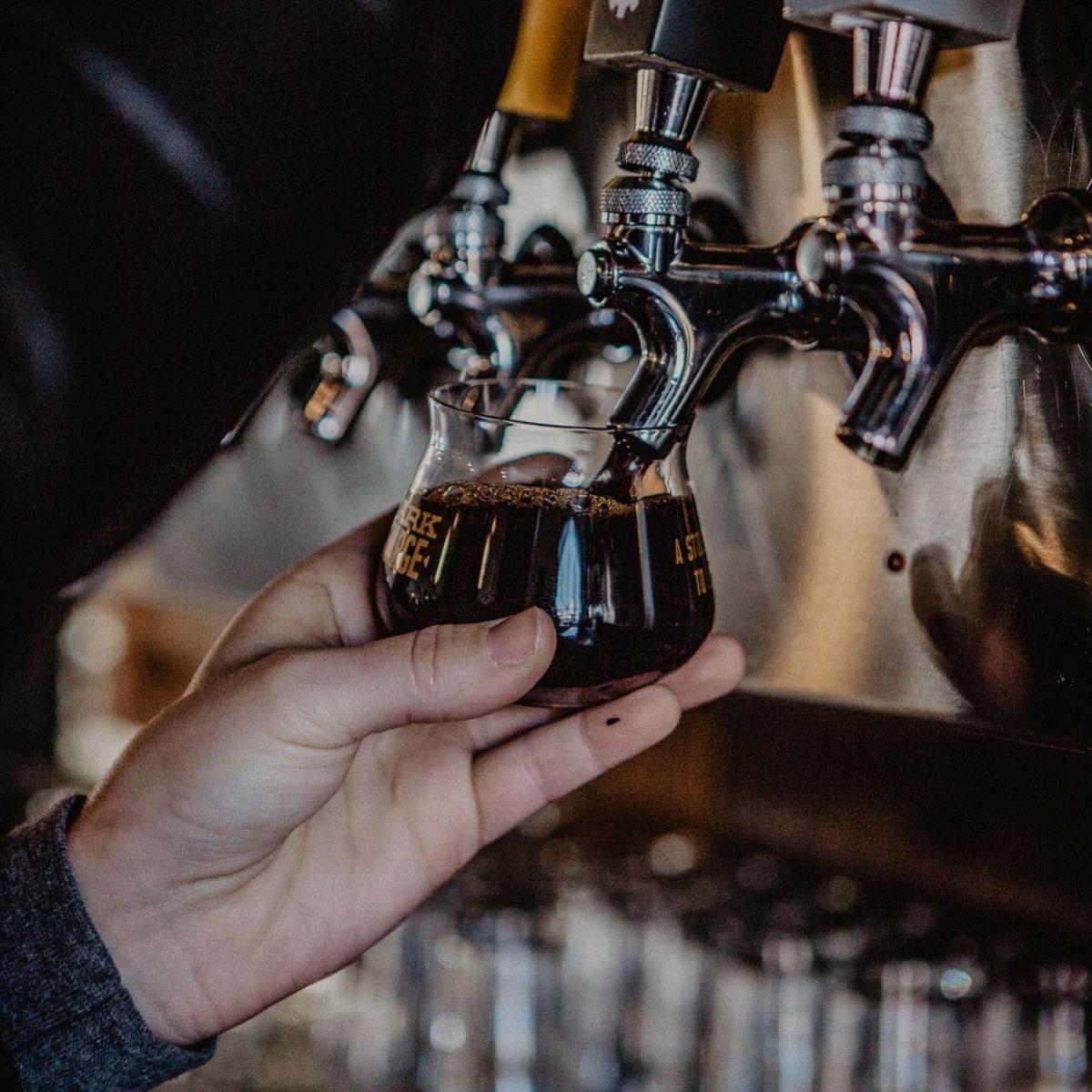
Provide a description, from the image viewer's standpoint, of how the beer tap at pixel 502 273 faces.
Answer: facing to the left of the viewer
